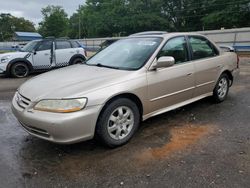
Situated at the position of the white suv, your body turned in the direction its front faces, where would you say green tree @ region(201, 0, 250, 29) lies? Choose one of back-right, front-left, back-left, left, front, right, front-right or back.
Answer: back

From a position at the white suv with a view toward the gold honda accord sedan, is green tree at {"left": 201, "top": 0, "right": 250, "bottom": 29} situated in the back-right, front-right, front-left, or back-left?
back-left

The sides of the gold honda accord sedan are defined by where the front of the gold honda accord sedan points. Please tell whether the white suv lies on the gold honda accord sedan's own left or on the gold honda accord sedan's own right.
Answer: on the gold honda accord sedan's own right

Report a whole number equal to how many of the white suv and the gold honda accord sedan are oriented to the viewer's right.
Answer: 0

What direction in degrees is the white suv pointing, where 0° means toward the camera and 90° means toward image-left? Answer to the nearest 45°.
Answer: approximately 45°

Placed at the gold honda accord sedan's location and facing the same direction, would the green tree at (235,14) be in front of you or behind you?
behind

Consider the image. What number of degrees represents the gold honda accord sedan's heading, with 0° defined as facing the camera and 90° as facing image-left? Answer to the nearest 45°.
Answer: approximately 45°
